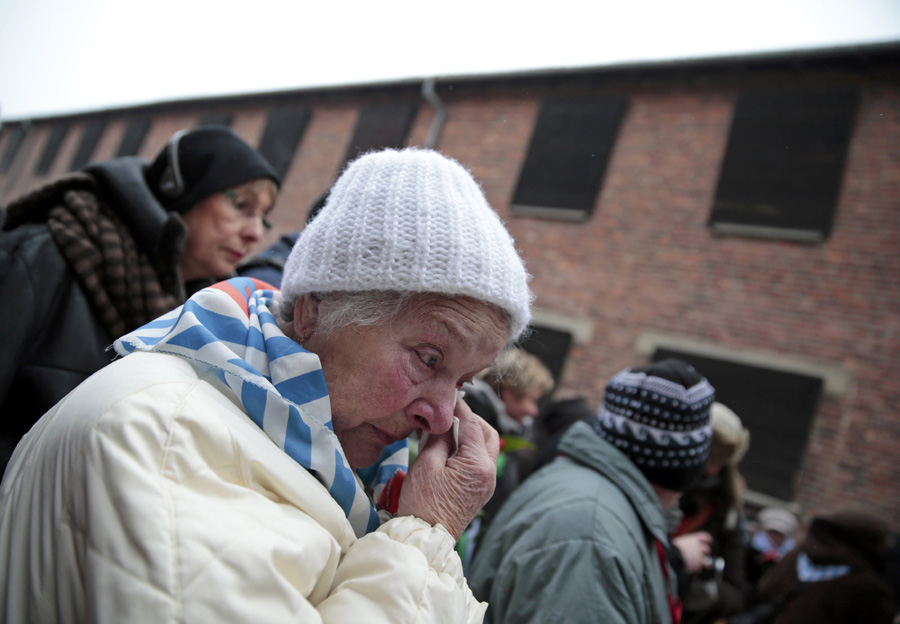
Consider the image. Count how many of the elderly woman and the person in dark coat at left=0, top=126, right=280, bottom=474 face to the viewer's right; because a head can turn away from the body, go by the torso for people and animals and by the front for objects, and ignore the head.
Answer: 2

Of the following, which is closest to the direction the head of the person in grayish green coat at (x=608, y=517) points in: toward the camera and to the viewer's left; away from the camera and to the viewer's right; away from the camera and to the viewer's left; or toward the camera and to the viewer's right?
away from the camera and to the viewer's right

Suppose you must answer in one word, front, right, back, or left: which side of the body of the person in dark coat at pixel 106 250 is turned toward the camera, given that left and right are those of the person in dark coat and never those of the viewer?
right

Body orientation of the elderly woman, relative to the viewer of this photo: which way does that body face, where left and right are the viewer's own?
facing to the right of the viewer

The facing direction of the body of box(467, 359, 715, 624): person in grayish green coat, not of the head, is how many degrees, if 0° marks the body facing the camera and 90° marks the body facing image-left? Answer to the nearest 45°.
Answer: approximately 270°
